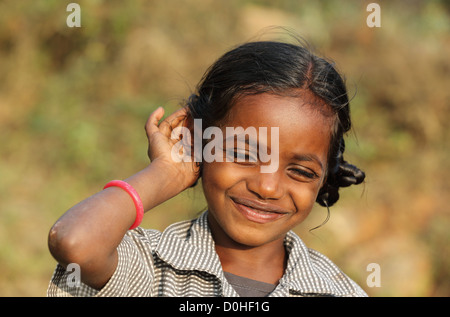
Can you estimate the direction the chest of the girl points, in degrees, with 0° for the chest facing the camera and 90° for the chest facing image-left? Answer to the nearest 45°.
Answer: approximately 0°
